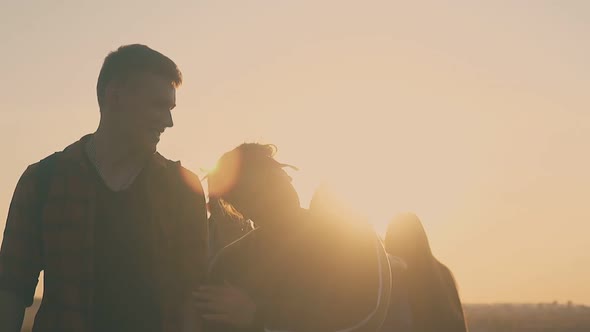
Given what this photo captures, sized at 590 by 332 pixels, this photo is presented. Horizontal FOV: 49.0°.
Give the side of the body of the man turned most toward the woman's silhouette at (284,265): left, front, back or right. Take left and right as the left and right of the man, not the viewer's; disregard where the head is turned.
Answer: left

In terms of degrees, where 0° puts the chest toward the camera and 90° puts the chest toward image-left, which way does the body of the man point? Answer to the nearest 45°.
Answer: approximately 0°
